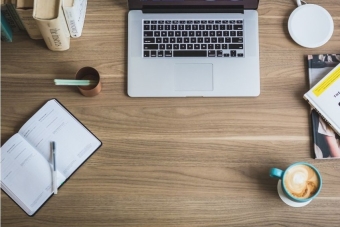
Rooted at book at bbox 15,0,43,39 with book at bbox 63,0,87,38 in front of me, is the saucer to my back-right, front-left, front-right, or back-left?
front-right

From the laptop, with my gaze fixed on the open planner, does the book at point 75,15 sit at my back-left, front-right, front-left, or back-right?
front-right

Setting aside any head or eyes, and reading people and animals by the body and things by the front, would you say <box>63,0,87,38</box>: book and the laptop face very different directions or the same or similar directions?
same or similar directions

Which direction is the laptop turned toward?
toward the camera
